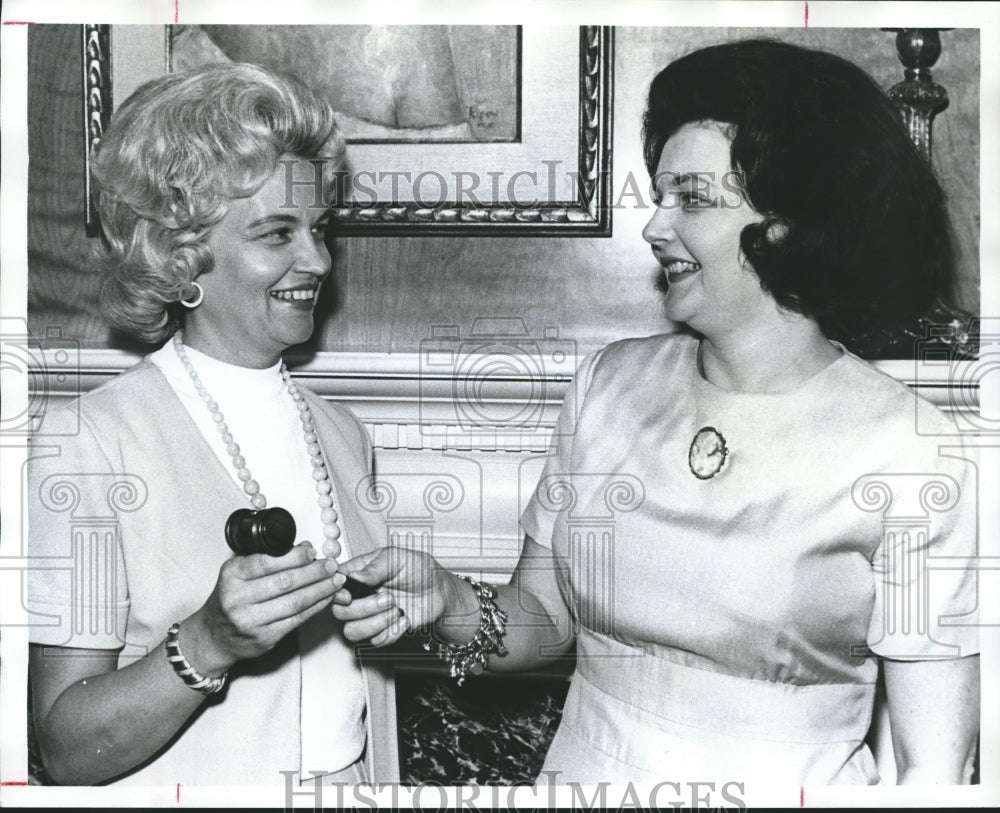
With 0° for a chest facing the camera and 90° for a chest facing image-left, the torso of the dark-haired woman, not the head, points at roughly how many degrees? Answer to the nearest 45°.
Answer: approximately 45°

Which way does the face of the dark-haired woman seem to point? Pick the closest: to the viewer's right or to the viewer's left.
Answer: to the viewer's left
